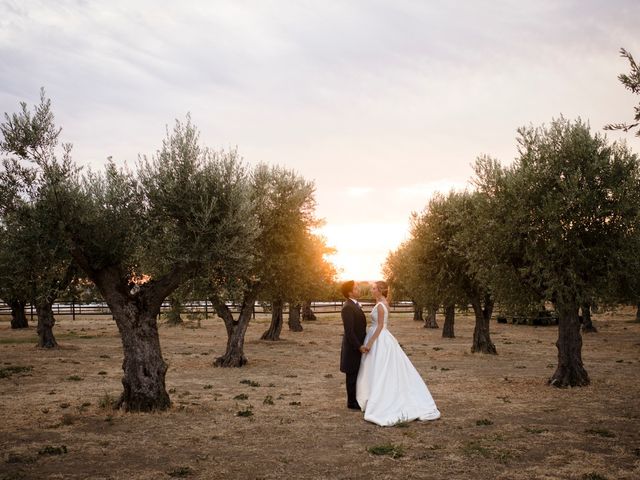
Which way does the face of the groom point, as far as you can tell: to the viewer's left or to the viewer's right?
to the viewer's right

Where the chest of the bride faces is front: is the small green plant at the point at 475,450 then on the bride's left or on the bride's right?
on the bride's left

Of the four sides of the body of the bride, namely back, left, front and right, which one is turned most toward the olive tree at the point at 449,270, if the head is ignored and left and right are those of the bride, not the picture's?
right

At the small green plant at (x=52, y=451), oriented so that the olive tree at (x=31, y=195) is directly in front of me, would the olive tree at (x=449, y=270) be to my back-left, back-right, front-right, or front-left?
front-right

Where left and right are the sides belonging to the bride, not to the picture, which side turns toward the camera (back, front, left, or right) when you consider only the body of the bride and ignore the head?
left

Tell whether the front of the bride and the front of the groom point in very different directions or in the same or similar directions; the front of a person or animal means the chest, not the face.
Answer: very different directions

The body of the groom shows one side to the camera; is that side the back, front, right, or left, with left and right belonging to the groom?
right

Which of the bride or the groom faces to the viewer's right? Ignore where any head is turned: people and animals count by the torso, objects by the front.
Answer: the groom

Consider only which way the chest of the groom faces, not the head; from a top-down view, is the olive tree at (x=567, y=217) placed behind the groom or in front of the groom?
in front

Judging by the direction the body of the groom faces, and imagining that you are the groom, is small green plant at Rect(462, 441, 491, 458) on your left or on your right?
on your right

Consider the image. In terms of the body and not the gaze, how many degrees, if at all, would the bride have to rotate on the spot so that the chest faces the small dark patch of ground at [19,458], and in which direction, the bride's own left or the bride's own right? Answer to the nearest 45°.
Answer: approximately 45° to the bride's own left

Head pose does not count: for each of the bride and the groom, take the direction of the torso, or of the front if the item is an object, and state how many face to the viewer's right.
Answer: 1

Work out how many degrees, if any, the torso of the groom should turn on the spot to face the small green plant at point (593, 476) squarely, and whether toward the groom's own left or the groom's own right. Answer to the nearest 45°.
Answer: approximately 45° to the groom's own right

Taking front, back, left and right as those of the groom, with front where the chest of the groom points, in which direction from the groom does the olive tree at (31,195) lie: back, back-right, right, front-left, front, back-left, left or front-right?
back
